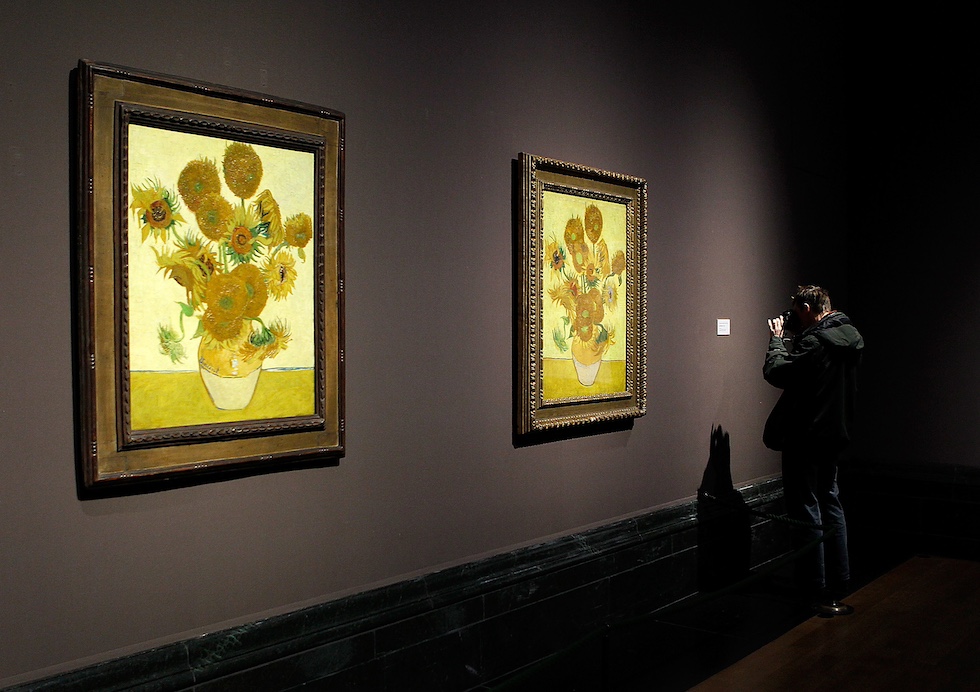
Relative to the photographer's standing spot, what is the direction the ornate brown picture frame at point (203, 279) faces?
facing the viewer and to the right of the viewer
